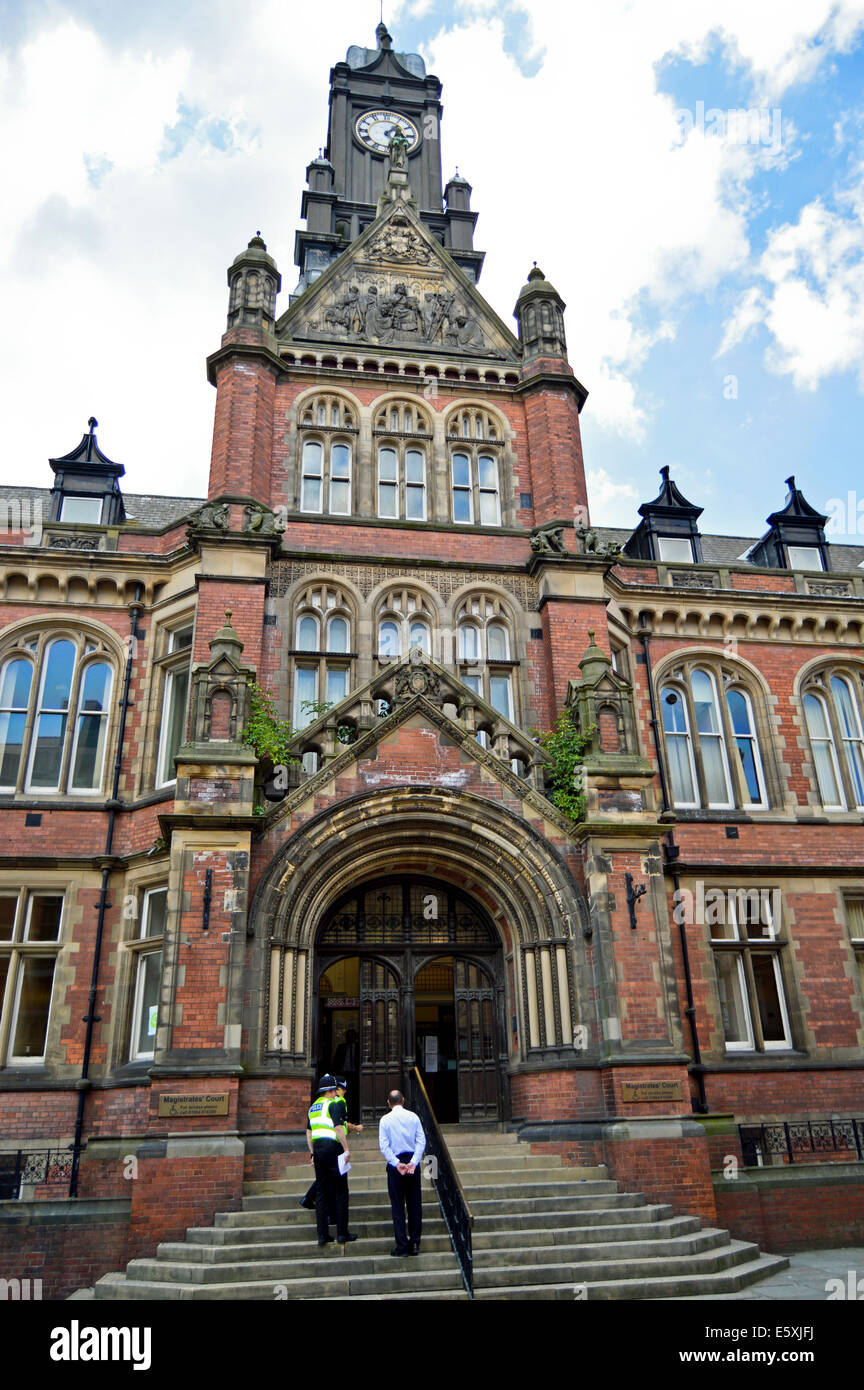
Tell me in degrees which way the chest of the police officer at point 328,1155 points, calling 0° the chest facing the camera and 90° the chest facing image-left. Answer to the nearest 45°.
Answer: approximately 225°

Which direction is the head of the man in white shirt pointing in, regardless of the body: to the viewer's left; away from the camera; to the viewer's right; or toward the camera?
away from the camera

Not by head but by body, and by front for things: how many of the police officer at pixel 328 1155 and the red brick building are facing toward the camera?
1
